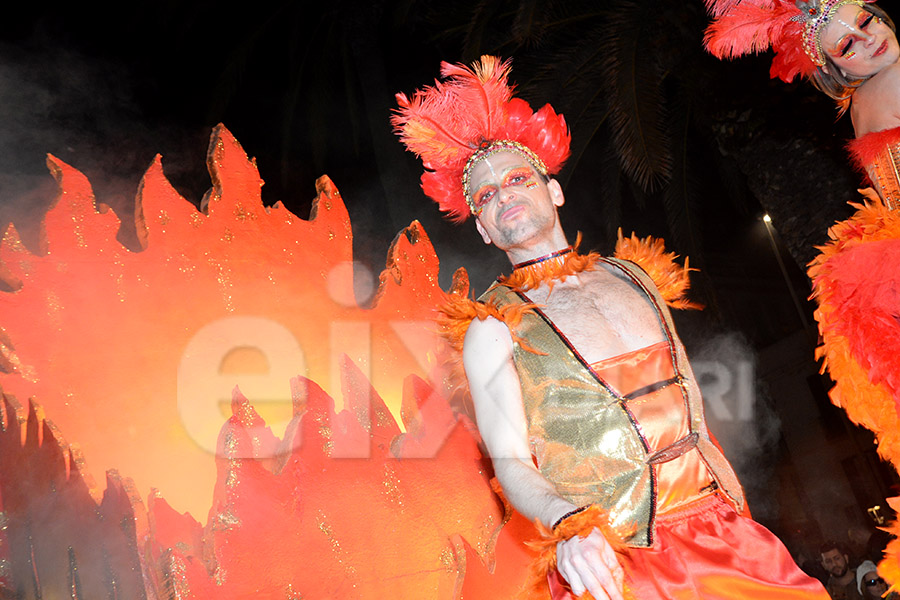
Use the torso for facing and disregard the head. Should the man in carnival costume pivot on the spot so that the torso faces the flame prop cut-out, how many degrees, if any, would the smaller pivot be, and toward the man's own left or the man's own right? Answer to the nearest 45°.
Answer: approximately 135° to the man's own right

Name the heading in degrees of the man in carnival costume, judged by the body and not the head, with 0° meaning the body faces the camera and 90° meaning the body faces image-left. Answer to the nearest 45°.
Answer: approximately 315°
